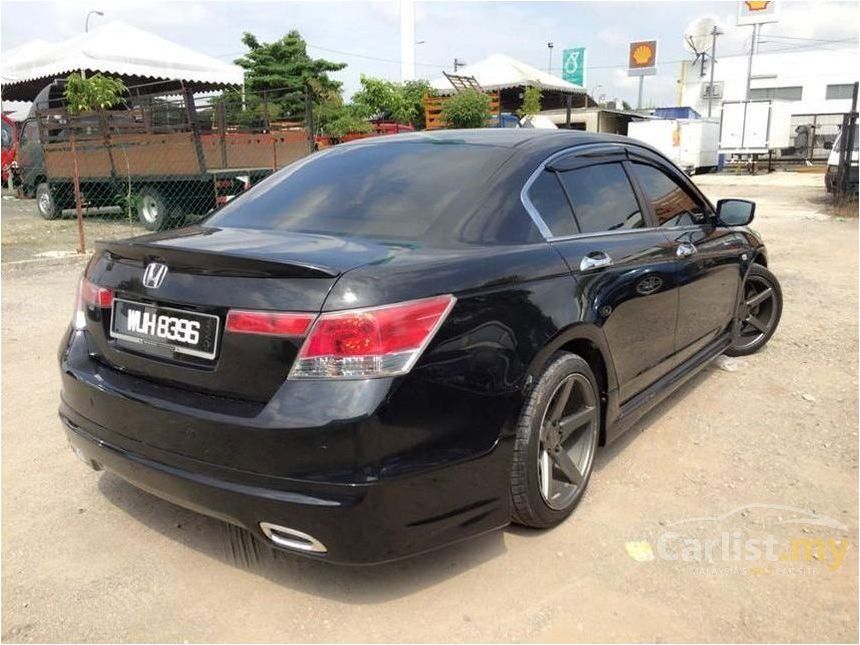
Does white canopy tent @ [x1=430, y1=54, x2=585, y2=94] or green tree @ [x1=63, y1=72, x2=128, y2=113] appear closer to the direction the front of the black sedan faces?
the white canopy tent

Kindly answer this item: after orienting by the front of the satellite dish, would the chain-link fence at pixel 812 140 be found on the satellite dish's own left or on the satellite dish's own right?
on the satellite dish's own left

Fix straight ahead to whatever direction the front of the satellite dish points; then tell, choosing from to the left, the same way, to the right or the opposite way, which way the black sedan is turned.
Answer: the opposite way

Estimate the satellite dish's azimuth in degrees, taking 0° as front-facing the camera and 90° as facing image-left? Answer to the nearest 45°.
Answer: approximately 45°

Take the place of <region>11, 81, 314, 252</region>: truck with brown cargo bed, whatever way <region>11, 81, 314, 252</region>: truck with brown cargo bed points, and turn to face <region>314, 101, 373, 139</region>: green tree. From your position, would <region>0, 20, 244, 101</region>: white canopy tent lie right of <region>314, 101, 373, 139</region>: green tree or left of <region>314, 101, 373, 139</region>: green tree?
left

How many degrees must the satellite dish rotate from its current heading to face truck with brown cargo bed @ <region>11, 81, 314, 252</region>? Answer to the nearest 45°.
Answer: approximately 45° to its left

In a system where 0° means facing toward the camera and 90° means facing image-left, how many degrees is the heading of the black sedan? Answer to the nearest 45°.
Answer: approximately 225°

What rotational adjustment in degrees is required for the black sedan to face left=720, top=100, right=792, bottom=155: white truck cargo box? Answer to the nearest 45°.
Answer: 0° — it already faces it

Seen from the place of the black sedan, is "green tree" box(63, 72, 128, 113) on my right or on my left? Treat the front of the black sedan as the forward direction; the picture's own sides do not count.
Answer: on my left
